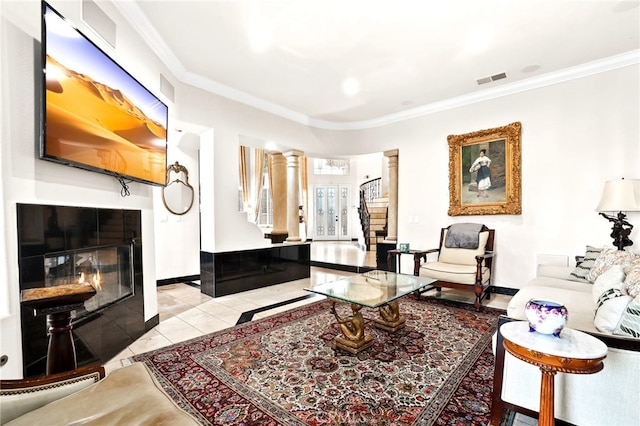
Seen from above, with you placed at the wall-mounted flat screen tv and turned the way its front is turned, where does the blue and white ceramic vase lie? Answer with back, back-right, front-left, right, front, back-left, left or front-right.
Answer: front

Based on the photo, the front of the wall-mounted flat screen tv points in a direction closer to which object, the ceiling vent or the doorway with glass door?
the ceiling vent

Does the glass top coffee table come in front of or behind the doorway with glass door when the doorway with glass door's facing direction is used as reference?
in front

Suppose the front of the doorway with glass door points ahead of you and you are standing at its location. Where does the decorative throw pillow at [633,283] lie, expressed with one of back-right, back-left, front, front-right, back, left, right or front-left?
front

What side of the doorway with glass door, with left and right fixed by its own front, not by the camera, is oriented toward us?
front

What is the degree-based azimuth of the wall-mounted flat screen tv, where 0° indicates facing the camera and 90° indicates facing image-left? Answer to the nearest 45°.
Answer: approximately 315°

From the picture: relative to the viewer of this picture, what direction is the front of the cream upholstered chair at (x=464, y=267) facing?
facing the viewer and to the left of the viewer

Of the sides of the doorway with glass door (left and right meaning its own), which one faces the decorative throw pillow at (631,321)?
front

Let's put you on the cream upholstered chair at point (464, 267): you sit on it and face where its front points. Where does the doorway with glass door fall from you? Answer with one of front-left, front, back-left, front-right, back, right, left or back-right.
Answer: right

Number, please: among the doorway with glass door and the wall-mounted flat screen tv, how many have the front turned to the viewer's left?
0

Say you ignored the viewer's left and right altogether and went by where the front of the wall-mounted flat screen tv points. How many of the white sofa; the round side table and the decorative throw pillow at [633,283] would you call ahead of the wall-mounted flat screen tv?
3

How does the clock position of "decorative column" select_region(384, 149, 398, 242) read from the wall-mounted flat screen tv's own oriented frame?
The decorative column is roughly at 10 o'clock from the wall-mounted flat screen tv.

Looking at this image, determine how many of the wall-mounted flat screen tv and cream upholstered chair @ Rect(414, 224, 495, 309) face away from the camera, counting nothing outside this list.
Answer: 0

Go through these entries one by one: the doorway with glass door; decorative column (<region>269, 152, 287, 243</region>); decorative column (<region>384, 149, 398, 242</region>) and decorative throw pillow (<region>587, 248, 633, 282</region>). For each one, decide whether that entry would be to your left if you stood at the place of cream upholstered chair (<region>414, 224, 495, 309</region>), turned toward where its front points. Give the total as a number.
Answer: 1

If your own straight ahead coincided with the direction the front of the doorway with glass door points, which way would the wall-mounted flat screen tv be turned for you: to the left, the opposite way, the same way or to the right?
to the left

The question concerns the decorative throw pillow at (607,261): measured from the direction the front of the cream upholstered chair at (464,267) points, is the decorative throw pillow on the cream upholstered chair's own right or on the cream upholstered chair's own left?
on the cream upholstered chair's own left
